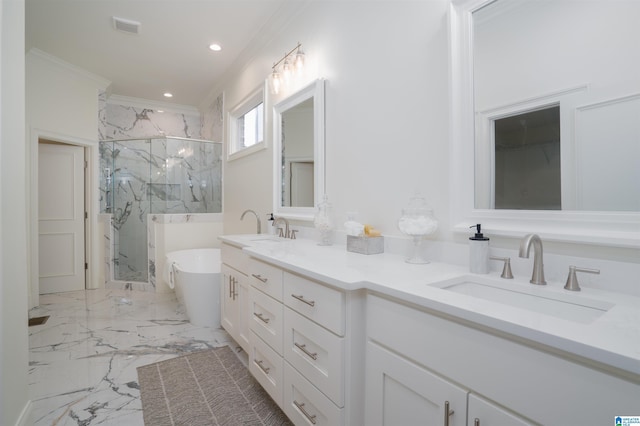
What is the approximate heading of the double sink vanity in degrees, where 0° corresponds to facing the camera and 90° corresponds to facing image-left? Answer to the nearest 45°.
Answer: approximately 45°

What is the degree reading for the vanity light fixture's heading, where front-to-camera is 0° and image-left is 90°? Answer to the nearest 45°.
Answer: approximately 45°

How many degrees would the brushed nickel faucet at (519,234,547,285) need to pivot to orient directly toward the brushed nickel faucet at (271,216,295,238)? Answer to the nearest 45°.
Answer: approximately 45° to its right

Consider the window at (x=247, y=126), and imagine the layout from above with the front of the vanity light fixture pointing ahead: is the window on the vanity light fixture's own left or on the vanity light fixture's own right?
on the vanity light fixture's own right

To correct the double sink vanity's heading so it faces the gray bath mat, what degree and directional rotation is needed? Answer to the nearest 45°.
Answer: approximately 45° to its right

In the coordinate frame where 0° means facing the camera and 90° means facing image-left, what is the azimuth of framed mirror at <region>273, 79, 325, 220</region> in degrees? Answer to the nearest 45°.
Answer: approximately 45°

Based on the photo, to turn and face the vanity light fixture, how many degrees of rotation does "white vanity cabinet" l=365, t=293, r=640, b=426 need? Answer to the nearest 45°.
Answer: approximately 90° to its right
